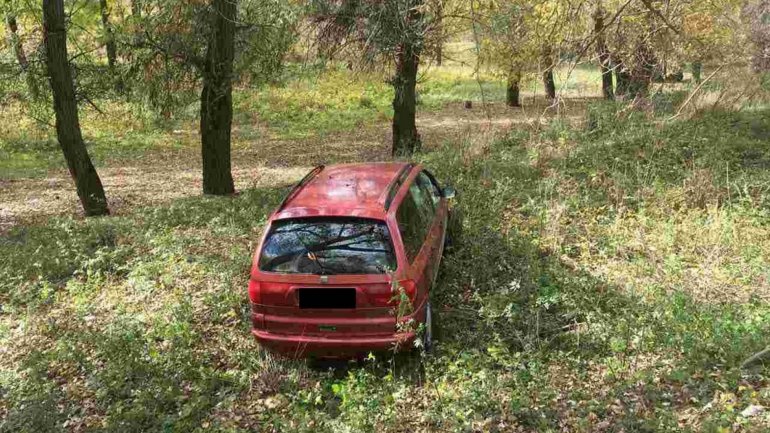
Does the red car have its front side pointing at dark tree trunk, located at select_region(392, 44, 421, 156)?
yes

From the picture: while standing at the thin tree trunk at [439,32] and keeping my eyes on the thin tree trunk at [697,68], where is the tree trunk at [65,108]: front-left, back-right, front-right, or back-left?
back-right

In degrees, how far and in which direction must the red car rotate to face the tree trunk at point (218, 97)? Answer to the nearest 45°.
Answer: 0° — it already faces it

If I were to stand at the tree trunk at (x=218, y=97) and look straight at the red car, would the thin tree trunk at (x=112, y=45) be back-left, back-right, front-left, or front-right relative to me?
back-right

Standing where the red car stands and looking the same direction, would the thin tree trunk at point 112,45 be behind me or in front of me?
in front

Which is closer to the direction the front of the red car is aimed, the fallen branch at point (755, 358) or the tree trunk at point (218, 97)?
the tree trunk

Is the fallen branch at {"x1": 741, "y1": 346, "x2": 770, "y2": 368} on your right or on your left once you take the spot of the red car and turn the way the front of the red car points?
on your right

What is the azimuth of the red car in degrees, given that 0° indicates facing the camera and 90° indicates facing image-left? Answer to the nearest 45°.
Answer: approximately 180°
